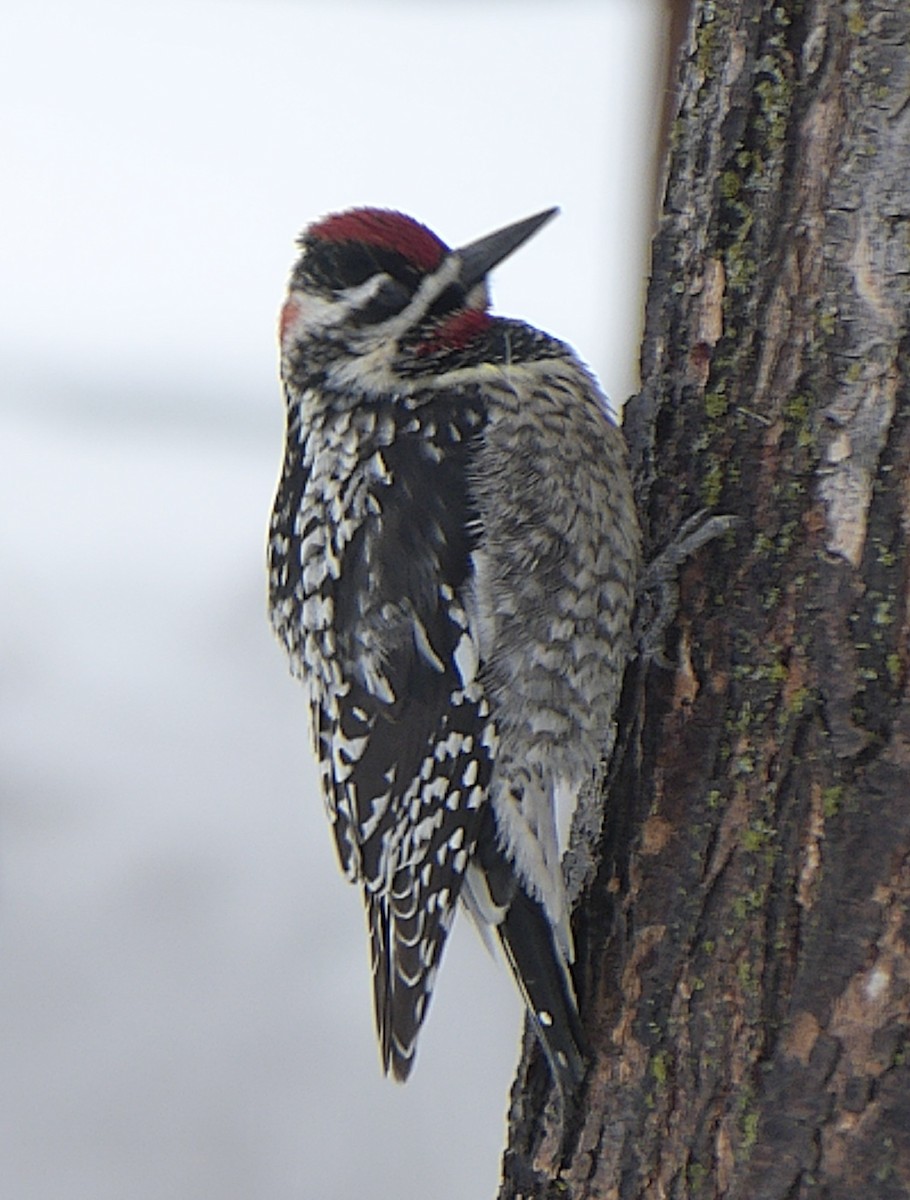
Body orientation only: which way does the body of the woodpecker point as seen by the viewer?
to the viewer's right
